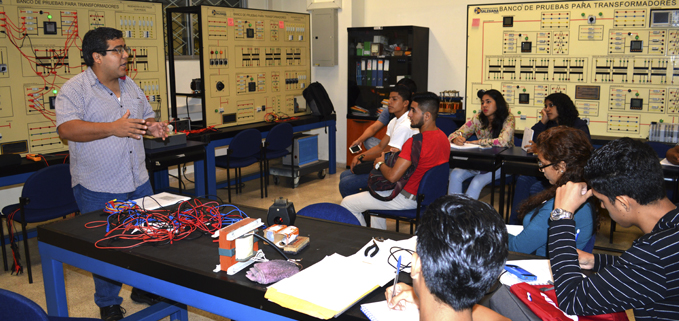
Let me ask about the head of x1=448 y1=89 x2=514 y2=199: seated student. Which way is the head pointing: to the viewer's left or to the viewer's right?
to the viewer's left

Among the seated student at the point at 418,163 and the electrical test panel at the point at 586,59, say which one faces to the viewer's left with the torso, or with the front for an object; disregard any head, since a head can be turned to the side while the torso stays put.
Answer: the seated student

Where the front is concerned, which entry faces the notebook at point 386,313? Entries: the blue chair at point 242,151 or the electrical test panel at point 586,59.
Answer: the electrical test panel

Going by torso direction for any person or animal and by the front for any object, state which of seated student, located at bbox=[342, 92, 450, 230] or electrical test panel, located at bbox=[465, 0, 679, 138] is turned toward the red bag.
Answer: the electrical test panel

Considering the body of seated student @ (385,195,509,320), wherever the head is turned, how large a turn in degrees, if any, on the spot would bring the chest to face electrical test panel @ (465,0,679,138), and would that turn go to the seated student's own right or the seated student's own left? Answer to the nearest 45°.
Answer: approximately 45° to the seated student's own right

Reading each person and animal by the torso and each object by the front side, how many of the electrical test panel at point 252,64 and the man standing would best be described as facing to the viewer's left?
0

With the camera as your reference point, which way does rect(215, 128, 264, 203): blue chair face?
facing away from the viewer and to the left of the viewer

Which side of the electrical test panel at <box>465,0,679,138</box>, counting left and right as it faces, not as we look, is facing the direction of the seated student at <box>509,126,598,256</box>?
front

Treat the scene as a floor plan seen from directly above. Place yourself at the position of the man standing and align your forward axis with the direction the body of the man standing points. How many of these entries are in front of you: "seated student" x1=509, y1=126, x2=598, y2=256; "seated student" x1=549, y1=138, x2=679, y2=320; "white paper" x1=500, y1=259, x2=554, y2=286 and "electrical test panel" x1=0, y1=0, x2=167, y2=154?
3

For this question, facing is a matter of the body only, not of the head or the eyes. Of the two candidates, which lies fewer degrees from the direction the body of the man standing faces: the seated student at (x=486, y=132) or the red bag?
the red bag

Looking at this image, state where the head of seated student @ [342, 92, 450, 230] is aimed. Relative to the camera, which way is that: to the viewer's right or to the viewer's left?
to the viewer's left

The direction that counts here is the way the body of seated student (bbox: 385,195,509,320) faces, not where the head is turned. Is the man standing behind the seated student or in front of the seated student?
in front

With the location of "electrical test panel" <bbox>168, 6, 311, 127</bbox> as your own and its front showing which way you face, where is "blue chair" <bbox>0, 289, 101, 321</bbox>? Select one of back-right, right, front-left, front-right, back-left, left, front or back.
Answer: front-right

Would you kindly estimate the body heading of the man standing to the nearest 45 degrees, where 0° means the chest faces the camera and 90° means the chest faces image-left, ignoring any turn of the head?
approximately 315°

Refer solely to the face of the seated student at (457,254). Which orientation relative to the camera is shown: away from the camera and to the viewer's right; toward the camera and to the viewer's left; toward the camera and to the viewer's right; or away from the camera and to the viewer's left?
away from the camera and to the viewer's left

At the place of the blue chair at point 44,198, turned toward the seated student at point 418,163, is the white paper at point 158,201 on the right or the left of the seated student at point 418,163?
right

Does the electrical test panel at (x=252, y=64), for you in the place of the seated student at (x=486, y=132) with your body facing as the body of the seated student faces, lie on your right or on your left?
on your right
